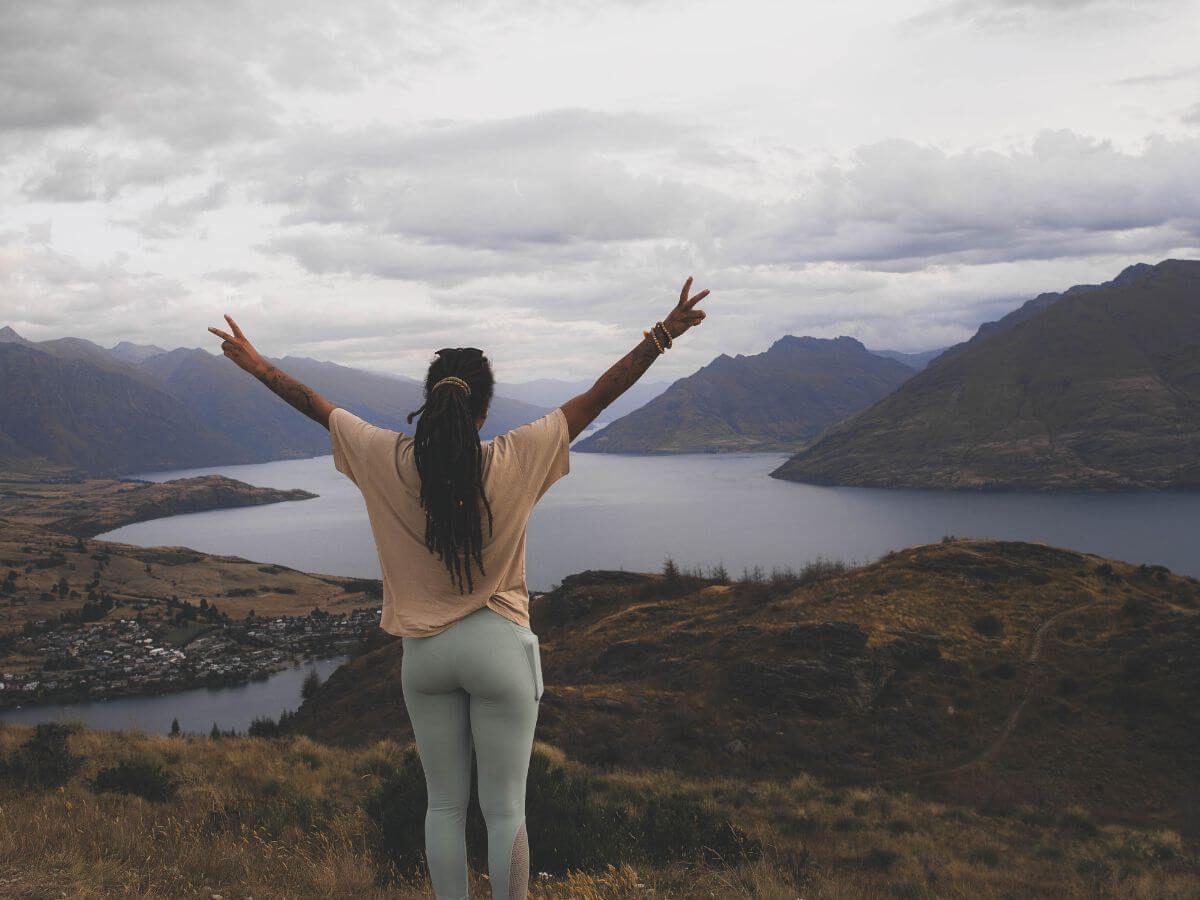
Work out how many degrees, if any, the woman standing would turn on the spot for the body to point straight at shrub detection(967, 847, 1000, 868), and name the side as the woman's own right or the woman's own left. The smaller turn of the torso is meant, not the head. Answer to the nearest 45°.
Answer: approximately 45° to the woman's own right

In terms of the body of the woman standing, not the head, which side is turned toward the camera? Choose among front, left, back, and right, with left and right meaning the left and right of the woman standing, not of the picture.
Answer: back
